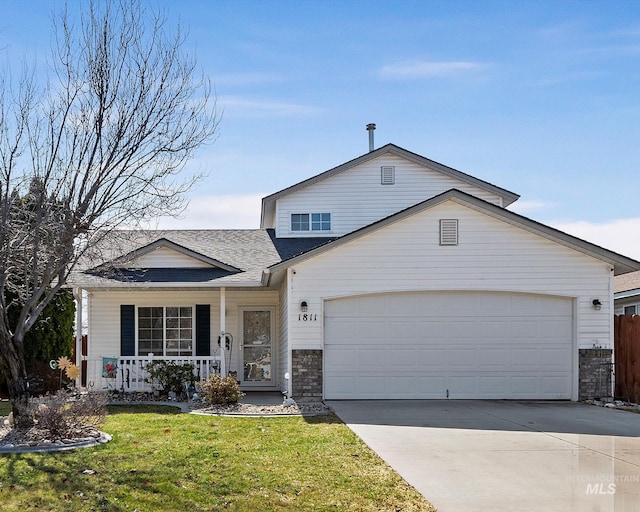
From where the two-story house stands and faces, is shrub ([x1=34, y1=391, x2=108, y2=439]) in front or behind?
in front

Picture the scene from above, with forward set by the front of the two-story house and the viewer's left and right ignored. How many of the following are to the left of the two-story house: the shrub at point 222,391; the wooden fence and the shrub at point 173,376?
1

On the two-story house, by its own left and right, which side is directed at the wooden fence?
left

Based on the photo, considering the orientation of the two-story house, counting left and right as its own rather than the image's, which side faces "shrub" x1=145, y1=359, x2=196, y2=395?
right

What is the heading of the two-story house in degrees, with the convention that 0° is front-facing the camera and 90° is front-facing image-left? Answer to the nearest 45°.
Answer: approximately 0°

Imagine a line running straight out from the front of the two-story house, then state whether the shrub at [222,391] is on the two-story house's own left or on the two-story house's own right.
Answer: on the two-story house's own right
